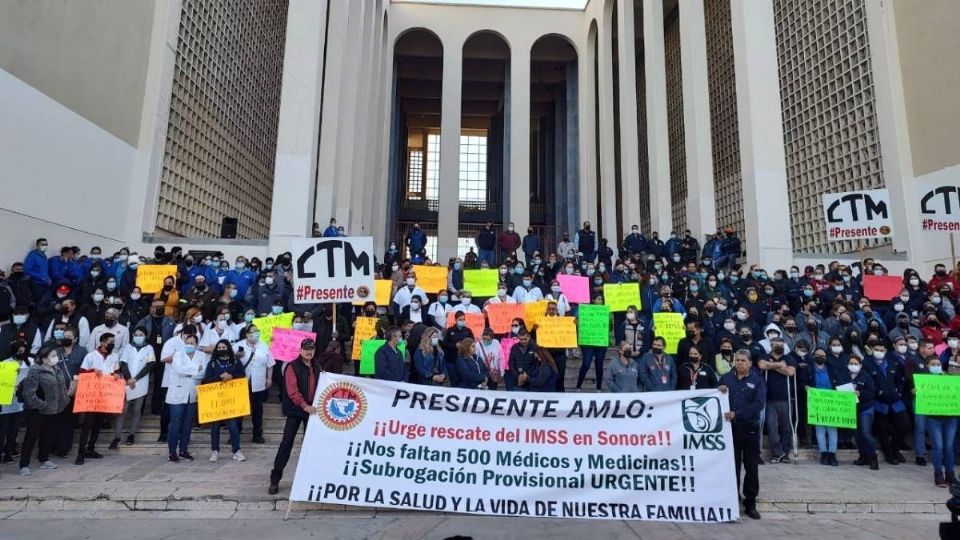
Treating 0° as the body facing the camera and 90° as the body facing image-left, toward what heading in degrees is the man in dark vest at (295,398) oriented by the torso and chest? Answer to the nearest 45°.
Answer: approximately 315°

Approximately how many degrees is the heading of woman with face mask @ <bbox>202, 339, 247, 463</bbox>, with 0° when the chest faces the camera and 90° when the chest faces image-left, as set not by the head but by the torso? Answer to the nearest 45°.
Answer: approximately 0°

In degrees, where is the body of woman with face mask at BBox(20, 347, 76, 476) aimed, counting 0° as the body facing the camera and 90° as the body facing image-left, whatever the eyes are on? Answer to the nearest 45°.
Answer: approximately 315°

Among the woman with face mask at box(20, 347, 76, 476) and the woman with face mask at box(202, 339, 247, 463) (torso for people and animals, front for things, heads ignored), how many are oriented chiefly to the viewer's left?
0

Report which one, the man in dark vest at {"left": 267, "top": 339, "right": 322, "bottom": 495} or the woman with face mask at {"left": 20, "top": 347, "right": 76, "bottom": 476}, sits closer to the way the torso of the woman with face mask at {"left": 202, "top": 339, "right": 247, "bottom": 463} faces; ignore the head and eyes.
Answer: the man in dark vest

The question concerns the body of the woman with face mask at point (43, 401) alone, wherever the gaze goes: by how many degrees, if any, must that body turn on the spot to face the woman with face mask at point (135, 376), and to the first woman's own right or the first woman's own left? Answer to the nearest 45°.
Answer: approximately 45° to the first woman's own left
